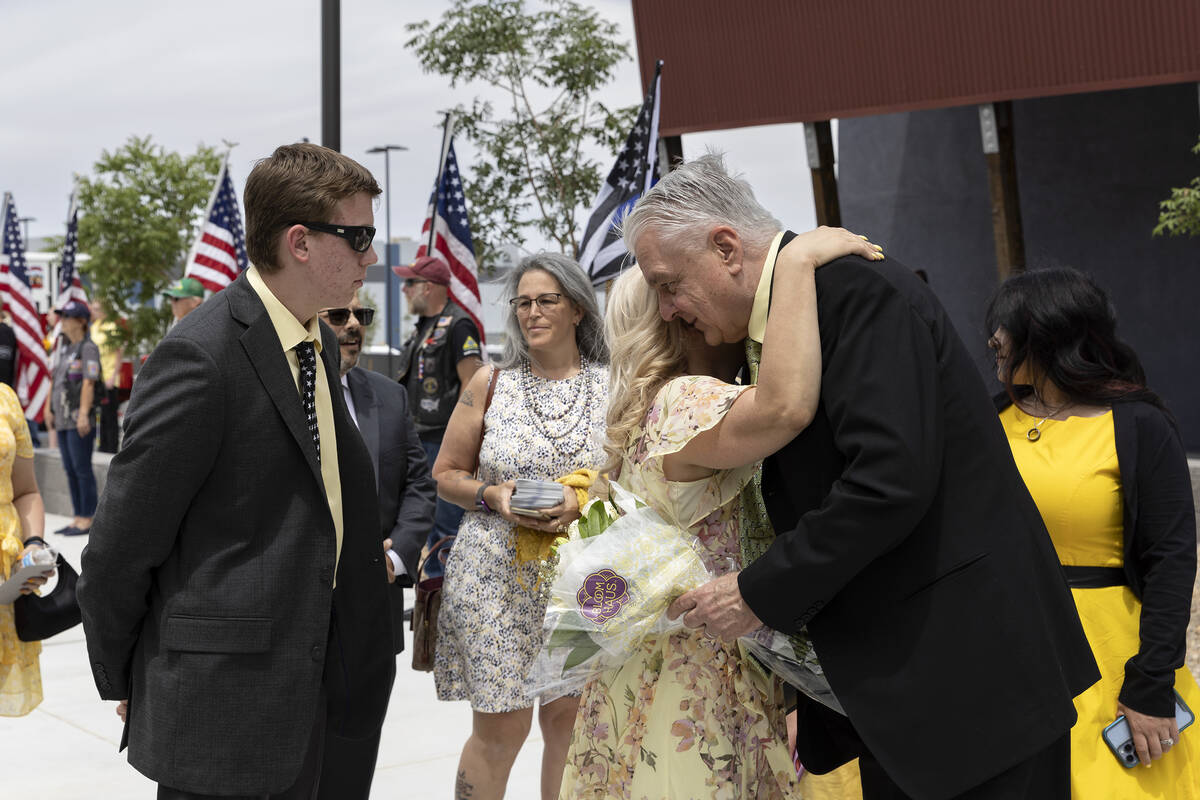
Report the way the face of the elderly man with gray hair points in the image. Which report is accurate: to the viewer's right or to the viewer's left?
to the viewer's left

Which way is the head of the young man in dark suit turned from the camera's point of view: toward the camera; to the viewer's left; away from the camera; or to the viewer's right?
to the viewer's right

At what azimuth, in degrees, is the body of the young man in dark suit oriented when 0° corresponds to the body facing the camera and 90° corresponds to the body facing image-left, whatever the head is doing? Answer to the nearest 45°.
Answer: approximately 315°

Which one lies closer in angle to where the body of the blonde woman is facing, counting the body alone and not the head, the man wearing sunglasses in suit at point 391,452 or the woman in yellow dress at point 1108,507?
the woman in yellow dress

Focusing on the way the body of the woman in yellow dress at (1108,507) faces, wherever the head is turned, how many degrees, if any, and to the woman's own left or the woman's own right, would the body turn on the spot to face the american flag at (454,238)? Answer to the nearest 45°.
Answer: approximately 90° to the woman's own right

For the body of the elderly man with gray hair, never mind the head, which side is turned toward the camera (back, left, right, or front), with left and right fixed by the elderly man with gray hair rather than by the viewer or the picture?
left

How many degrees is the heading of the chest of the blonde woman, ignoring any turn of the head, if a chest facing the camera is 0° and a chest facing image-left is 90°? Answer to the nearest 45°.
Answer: approximately 270°

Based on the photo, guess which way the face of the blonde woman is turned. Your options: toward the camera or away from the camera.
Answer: away from the camera

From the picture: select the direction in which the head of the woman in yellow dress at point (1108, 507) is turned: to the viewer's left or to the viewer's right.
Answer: to the viewer's left

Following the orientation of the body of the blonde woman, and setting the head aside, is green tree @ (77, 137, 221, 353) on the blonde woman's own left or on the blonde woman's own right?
on the blonde woman's own left

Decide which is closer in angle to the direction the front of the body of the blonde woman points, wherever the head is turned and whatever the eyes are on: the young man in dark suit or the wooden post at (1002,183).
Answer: the wooden post

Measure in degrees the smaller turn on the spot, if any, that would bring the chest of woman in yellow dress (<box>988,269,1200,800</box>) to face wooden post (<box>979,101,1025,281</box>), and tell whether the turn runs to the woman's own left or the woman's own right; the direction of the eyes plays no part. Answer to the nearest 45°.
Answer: approximately 135° to the woman's own right

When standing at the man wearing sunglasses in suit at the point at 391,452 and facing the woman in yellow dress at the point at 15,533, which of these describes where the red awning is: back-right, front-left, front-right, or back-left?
back-right

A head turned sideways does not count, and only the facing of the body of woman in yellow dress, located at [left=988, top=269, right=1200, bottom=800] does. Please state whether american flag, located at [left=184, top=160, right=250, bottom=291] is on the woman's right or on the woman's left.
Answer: on the woman's right
